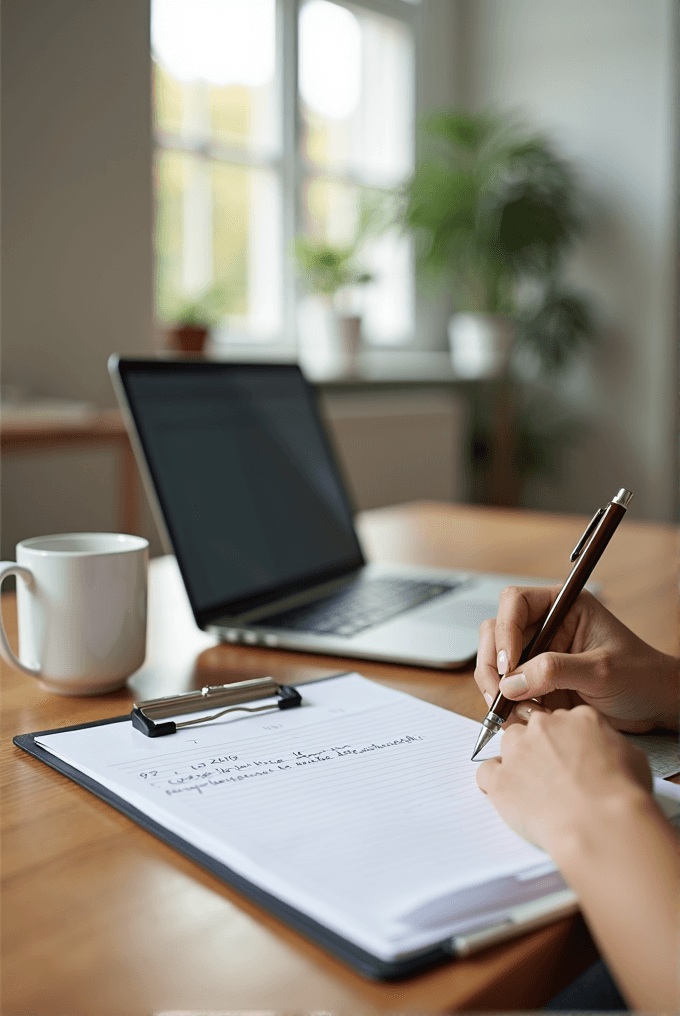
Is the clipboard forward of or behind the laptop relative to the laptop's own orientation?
forward

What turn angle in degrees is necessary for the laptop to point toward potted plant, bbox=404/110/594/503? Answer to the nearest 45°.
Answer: approximately 135° to its left

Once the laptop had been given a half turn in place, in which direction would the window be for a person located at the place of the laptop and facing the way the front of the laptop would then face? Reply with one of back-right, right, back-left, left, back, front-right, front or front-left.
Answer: front-right

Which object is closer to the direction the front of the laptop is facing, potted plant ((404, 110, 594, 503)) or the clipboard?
the clipboard

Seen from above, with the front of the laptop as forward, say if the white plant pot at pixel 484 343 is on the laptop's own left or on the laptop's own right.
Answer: on the laptop's own left

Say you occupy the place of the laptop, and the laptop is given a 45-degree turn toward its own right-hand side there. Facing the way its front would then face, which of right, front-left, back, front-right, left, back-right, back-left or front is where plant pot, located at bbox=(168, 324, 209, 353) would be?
back

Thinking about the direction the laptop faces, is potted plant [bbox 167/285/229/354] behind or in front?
behind

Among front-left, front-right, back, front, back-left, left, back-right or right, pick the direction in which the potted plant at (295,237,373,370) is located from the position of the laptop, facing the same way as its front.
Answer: back-left

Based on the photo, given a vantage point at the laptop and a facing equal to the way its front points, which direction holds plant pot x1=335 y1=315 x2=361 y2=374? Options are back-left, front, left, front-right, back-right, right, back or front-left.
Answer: back-left

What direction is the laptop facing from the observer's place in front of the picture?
facing the viewer and to the right of the viewer
